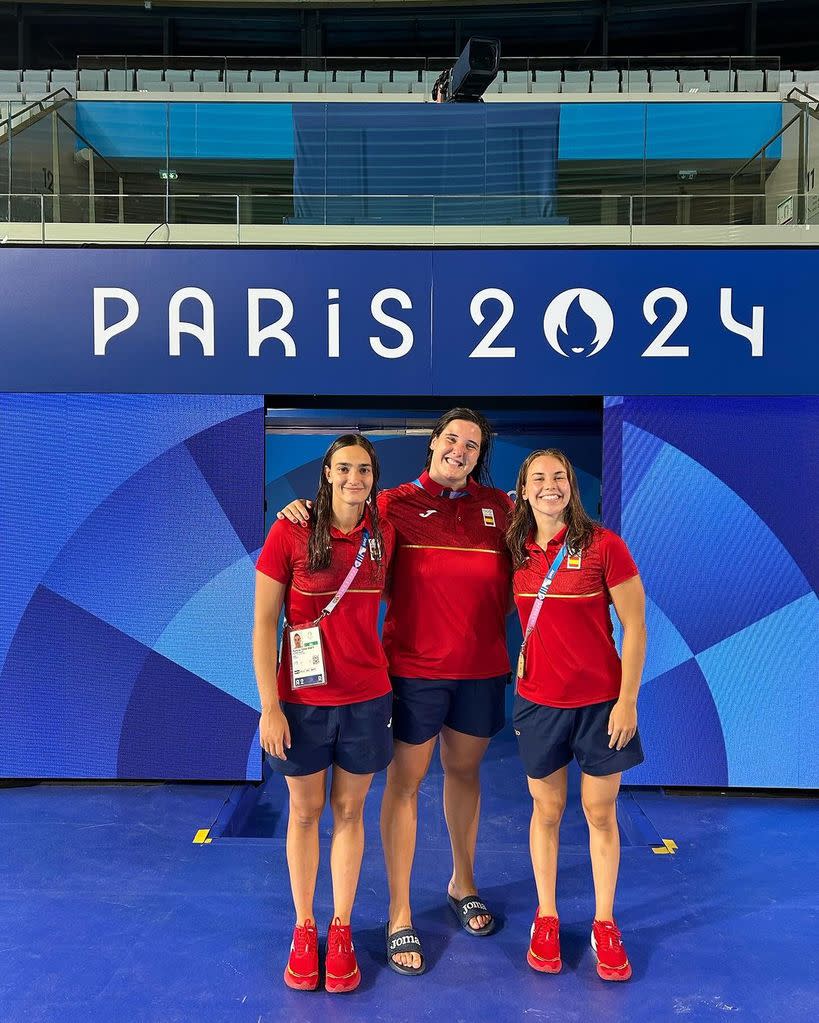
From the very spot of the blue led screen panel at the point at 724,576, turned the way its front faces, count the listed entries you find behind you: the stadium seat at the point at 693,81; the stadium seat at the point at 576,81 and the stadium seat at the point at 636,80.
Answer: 3

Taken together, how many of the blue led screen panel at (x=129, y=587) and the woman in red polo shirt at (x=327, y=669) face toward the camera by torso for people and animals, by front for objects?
2

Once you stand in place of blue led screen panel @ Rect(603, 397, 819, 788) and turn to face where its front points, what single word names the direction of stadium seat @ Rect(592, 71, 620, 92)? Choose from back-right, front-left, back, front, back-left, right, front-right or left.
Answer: back

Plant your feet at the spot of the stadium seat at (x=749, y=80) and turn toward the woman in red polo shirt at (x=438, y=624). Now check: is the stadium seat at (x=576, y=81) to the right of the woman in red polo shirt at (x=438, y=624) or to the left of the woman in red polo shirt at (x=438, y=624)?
right

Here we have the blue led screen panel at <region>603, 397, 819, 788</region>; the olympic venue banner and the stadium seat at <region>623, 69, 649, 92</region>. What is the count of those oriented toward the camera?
3
